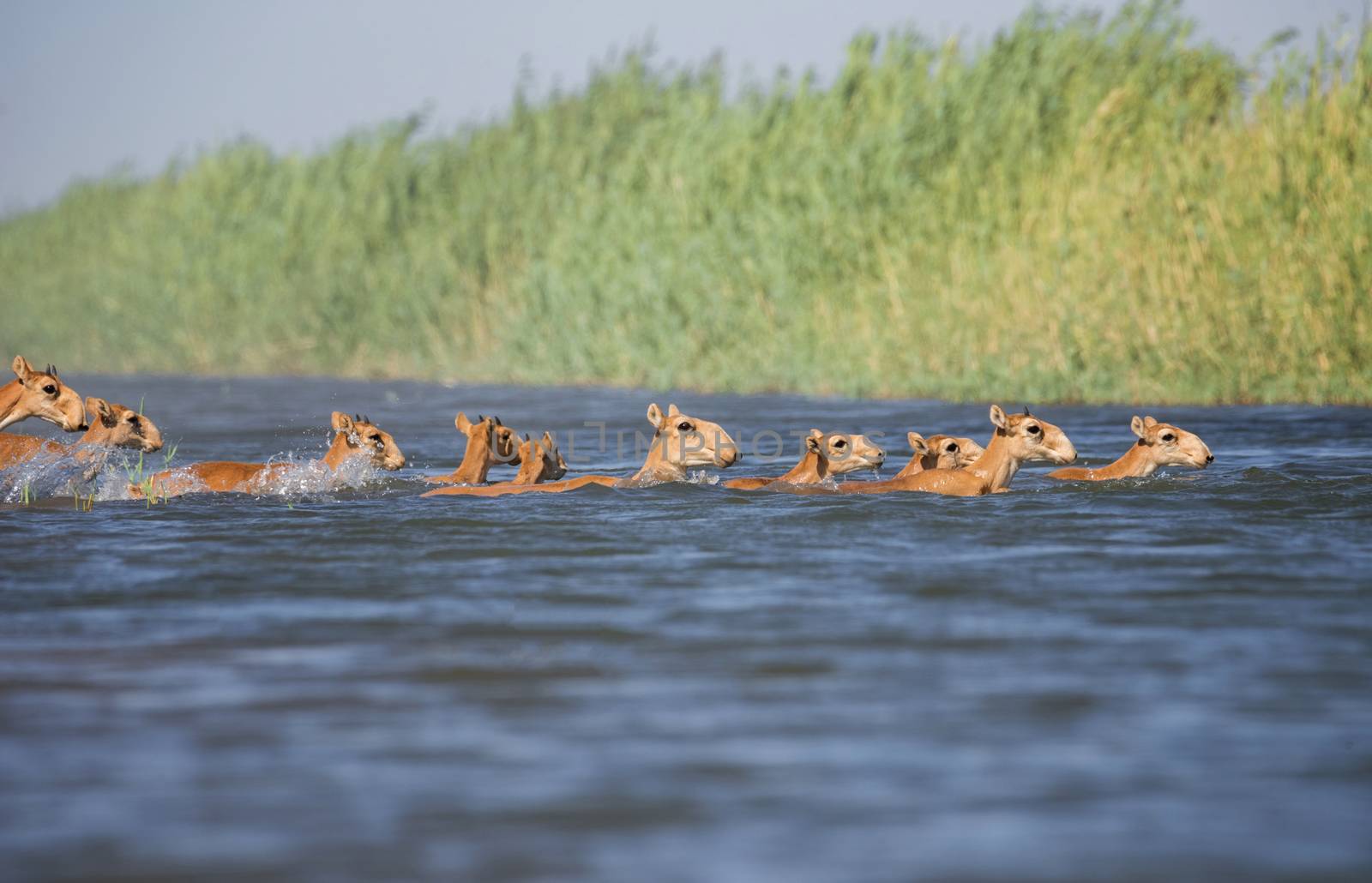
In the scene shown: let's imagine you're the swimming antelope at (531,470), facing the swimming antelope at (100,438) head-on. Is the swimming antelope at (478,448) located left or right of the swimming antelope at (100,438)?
right

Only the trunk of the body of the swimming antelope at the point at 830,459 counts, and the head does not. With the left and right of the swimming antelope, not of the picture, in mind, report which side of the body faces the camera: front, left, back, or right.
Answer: right

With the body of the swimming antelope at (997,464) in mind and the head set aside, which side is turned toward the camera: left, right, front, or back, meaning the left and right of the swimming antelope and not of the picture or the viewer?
right

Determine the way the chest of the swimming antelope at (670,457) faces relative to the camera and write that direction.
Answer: to the viewer's right

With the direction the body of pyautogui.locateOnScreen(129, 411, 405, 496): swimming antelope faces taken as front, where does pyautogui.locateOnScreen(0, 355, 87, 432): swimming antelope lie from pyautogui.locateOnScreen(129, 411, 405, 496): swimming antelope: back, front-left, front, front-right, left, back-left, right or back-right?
back

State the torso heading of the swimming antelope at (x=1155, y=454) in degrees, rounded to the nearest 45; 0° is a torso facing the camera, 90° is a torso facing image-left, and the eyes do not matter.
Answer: approximately 270°

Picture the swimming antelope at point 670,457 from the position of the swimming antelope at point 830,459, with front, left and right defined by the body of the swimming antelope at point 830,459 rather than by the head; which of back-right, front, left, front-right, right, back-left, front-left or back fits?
back

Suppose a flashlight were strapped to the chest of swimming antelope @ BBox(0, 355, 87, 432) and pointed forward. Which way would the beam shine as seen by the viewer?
to the viewer's right
